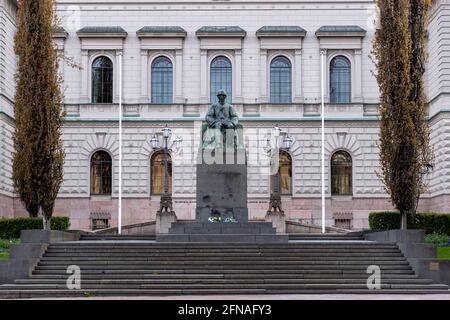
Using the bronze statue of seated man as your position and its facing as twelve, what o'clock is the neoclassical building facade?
The neoclassical building facade is roughly at 6 o'clock from the bronze statue of seated man.

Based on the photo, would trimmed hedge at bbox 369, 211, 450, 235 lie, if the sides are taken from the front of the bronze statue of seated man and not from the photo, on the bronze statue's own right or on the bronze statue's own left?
on the bronze statue's own left

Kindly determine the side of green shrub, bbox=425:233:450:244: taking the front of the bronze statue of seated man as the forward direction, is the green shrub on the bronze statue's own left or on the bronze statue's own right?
on the bronze statue's own left

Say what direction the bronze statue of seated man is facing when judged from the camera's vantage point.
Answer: facing the viewer

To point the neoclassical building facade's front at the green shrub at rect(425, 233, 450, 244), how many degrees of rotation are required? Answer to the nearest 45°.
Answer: approximately 45° to its left

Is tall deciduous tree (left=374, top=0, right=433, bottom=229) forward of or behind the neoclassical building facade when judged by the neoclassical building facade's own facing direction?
forward

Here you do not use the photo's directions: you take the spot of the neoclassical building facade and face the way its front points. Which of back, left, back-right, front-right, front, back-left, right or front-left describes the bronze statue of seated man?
front

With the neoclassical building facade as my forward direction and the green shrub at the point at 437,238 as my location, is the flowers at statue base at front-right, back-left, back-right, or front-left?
front-left

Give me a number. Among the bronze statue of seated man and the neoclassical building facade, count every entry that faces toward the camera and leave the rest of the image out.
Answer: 2

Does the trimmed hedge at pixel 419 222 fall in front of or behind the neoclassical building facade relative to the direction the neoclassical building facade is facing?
in front

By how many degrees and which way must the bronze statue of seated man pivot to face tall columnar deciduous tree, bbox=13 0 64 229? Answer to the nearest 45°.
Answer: approximately 90° to its right

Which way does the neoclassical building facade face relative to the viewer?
toward the camera

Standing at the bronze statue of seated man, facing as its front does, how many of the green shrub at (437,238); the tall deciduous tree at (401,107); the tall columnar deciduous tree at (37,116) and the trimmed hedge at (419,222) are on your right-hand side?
1

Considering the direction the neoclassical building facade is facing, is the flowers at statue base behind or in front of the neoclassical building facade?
in front
